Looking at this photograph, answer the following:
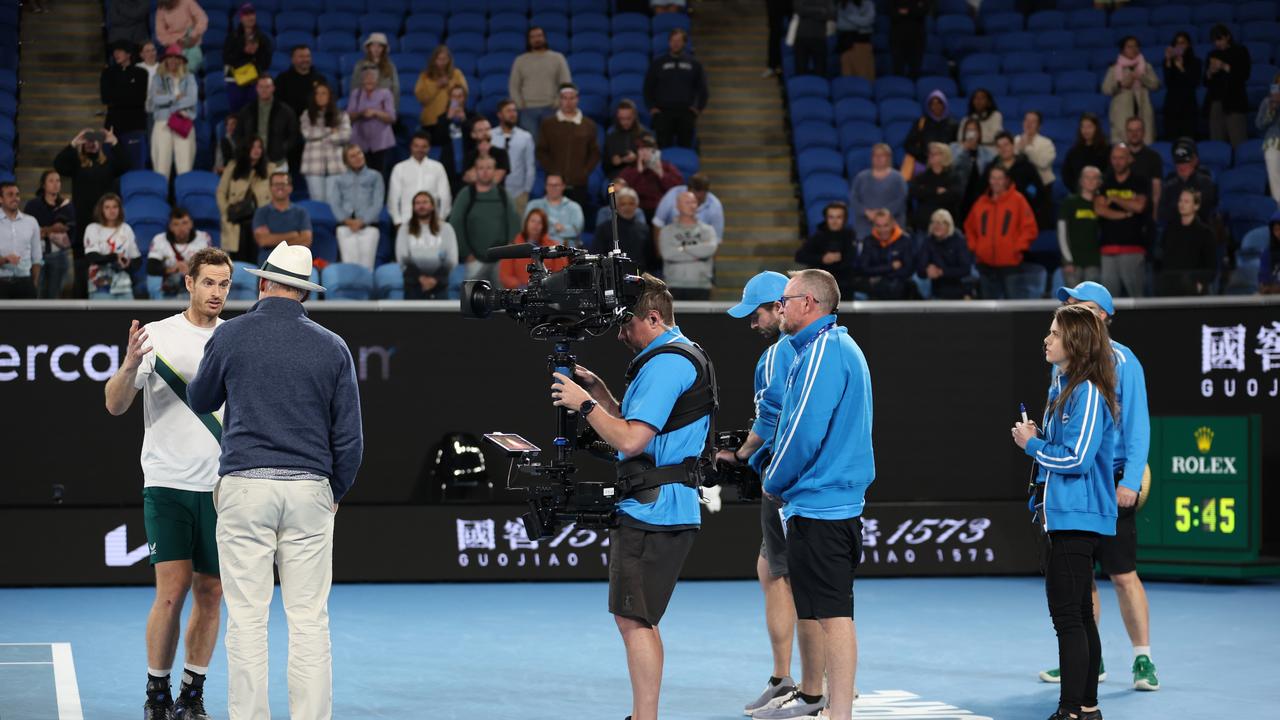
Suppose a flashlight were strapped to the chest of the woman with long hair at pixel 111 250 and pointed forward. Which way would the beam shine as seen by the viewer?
toward the camera

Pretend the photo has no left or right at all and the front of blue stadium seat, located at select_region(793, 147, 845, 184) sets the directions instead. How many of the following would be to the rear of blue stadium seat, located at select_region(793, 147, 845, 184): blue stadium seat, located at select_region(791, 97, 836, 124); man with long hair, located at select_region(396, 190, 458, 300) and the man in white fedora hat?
1

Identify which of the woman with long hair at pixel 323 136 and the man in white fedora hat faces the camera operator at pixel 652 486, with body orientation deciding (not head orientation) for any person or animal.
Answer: the woman with long hair

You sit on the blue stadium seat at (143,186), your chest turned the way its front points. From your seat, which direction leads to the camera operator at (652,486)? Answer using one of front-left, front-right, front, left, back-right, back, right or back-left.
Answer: front

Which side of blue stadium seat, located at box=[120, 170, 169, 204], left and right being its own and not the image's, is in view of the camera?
front

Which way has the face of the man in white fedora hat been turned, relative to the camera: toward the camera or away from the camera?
away from the camera

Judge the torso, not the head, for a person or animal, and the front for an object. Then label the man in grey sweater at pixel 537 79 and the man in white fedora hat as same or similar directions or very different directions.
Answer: very different directions

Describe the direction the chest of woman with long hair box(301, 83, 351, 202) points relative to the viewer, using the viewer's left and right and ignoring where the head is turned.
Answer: facing the viewer

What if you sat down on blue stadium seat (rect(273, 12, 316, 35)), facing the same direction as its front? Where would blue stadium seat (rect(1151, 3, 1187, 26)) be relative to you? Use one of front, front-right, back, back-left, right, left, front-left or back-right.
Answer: left

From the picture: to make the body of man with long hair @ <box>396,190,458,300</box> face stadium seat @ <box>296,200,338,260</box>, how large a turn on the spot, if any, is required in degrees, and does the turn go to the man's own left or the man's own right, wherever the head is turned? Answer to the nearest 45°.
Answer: approximately 135° to the man's own right

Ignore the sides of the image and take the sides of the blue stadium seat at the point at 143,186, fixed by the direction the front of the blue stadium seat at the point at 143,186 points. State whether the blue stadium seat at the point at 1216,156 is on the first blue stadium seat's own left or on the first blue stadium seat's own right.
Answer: on the first blue stadium seat's own left

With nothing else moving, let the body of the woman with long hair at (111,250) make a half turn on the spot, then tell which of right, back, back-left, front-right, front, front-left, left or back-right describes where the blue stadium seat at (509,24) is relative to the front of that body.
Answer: front-right

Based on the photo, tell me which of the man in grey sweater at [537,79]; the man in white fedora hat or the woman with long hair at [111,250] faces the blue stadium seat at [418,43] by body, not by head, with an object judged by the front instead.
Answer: the man in white fedora hat

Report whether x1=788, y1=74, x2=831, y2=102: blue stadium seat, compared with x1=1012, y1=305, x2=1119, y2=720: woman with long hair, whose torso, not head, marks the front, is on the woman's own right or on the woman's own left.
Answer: on the woman's own right

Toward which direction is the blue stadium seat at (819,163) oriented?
toward the camera

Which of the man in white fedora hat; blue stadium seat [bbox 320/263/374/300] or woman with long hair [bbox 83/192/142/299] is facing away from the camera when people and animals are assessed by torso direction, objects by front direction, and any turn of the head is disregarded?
the man in white fedora hat
